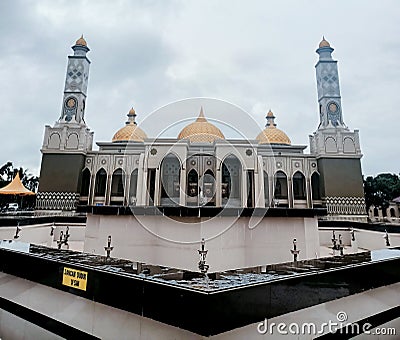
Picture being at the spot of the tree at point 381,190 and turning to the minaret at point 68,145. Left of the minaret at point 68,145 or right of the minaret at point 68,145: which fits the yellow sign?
left

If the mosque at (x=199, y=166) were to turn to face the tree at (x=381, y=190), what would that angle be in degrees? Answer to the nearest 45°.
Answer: approximately 135° to its left

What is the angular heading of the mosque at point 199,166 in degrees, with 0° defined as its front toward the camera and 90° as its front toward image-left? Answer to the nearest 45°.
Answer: approximately 0°
